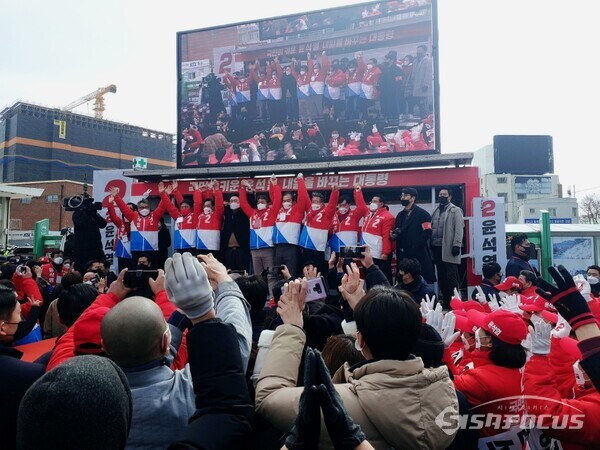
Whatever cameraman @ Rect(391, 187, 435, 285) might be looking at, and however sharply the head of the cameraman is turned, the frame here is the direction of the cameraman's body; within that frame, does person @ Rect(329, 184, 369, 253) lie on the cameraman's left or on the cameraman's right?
on the cameraman's right

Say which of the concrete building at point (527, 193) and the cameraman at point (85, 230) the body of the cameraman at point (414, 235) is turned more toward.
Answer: the cameraman

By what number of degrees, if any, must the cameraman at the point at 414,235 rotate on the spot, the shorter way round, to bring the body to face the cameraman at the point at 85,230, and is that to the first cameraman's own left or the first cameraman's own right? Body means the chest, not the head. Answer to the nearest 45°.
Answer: approximately 45° to the first cameraman's own right

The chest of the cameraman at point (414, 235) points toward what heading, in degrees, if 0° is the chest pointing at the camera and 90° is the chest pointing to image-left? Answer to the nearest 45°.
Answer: approximately 45°

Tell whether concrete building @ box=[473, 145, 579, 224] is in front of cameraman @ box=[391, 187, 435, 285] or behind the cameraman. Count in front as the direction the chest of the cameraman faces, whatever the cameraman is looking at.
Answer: behind
